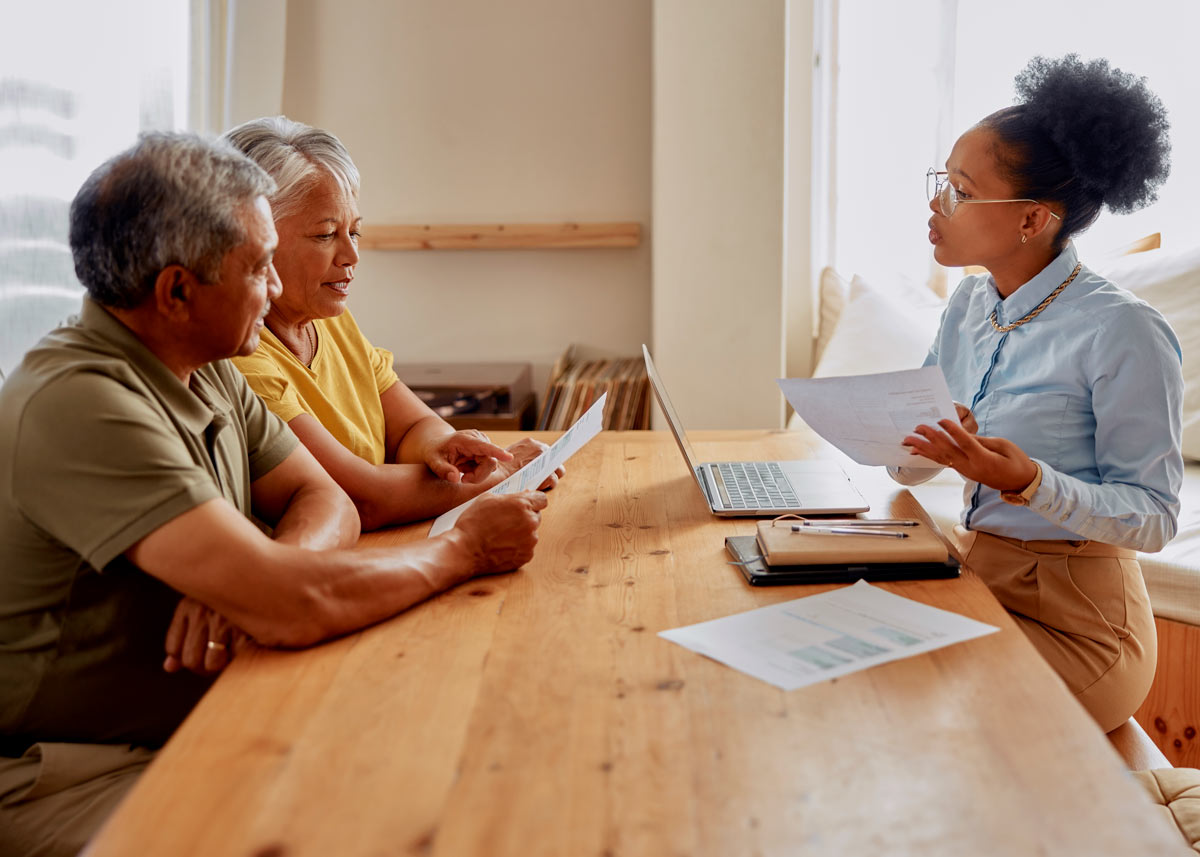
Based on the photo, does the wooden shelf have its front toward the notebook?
yes

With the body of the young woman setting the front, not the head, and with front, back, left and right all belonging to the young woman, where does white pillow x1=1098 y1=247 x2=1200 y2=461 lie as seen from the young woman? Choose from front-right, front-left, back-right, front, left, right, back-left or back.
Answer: back-right

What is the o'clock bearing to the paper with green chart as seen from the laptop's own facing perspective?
The paper with green chart is roughly at 3 o'clock from the laptop.

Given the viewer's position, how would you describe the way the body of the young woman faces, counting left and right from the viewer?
facing the viewer and to the left of the viewer

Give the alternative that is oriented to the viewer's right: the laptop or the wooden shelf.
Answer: the laptop

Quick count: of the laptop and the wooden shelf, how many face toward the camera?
1

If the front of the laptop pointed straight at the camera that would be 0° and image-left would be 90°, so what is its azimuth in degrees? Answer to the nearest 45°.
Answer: approximately 270°

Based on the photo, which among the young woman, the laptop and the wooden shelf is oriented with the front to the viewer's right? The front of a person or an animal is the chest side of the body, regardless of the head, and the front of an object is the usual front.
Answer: the laptop

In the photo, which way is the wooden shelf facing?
toward the camera

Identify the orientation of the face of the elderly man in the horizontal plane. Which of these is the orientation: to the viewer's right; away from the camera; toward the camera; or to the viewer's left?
to the viewer's right

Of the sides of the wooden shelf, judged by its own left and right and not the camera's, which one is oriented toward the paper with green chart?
front

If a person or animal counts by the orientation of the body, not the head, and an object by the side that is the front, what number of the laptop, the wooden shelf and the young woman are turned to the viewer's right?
1

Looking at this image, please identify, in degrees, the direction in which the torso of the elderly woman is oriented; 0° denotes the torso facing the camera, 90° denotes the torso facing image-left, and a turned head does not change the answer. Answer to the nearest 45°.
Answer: approximately 315°

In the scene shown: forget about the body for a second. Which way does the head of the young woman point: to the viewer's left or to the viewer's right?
to the viewer's left

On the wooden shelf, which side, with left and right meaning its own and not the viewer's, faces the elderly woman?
front
